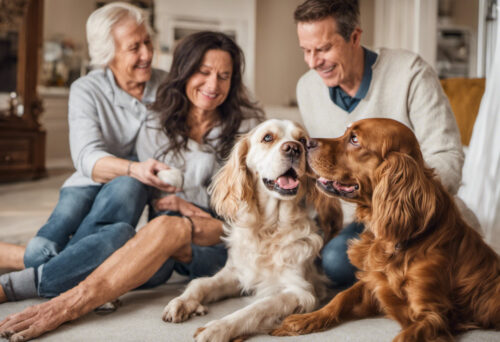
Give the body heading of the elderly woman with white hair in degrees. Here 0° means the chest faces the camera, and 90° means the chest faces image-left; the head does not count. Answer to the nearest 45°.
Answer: approximately 315°

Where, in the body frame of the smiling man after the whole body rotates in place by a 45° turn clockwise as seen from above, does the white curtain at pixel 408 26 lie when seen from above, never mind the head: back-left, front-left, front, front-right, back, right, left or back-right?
right

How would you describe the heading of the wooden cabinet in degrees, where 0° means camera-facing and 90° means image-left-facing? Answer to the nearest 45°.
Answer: approximately 0°

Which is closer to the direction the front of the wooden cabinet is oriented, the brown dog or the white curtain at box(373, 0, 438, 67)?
the brown dog

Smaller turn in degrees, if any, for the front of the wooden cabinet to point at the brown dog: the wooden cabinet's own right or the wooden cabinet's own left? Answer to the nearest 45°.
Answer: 0° — it already faces it
